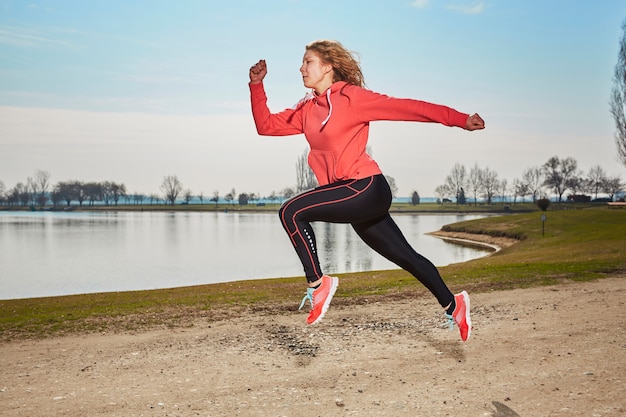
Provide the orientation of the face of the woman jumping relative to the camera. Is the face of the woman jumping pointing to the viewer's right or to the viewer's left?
to the viewer's left

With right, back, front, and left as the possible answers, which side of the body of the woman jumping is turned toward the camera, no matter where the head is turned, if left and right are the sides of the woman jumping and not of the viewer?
left
